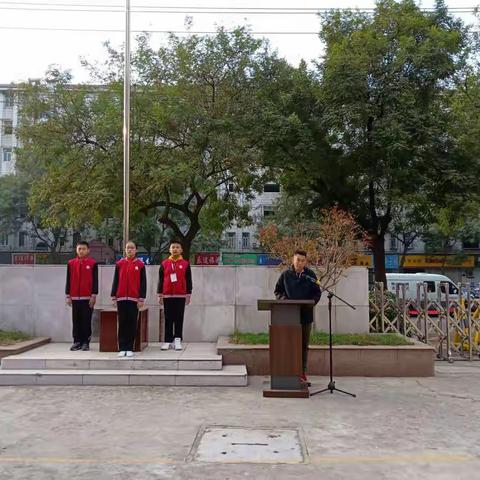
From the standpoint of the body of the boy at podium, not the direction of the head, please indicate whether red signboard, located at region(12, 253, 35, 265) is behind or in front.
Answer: behind

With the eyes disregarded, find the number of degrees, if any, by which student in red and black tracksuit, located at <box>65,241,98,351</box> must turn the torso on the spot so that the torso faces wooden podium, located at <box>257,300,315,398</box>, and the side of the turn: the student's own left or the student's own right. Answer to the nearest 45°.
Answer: approximately 45° to the student's own left

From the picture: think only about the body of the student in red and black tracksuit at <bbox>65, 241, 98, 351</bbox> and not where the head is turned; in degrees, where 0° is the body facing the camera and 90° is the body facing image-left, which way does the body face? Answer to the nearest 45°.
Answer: approximately 0°

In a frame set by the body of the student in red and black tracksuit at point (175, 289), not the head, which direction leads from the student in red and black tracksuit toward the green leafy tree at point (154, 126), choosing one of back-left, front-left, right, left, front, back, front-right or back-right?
back

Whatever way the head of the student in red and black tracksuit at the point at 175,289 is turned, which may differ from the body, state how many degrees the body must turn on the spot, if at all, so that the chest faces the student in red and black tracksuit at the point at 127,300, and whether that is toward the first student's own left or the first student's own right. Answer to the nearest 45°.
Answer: approximately 45° to the first student's own right
